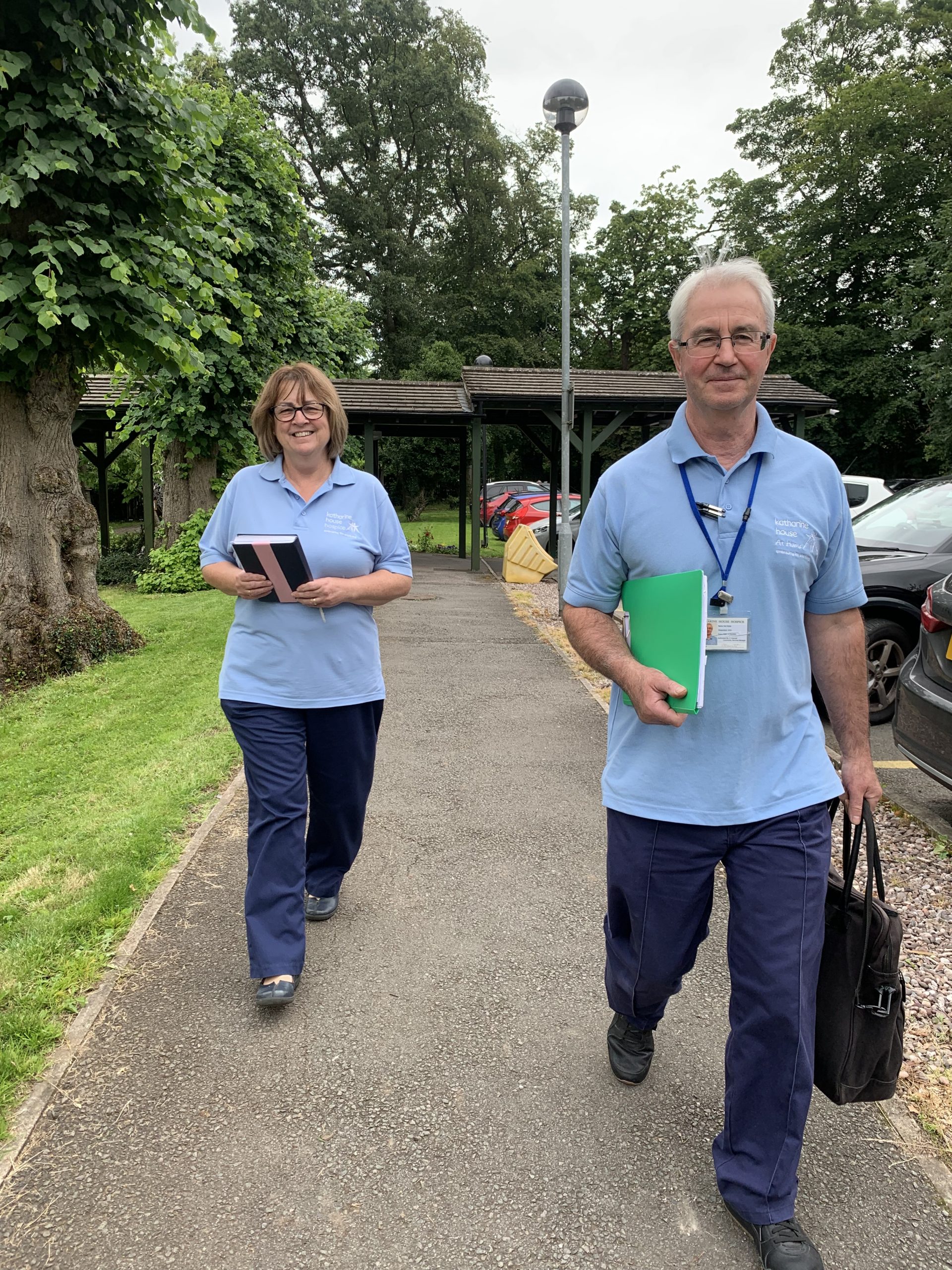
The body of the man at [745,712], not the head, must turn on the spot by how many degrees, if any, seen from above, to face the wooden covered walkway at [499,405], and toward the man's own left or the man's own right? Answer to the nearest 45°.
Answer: approximately 180°

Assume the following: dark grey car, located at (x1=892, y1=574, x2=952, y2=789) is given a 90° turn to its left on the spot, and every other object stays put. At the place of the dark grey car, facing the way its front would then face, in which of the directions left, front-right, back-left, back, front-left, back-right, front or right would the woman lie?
left

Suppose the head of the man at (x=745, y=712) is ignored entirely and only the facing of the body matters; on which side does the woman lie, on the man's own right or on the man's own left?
on the man's own right

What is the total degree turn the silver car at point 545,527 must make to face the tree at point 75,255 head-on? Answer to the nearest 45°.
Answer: approximately 45° to its left

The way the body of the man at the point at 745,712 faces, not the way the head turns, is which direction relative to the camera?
toward the camera

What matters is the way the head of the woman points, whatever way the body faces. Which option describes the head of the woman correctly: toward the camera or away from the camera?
toward the camera

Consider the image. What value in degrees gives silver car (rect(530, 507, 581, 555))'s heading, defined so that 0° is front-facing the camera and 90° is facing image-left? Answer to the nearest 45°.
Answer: approximately 45°

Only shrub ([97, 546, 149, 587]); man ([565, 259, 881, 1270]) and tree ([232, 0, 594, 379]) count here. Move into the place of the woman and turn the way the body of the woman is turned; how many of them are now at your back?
2

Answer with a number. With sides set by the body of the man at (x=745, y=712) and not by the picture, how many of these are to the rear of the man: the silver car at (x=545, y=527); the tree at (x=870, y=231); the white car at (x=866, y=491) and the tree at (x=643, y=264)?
4

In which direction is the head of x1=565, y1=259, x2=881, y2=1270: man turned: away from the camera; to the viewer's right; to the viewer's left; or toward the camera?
toward the camera

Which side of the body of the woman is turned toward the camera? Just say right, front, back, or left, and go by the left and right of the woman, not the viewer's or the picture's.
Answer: front
